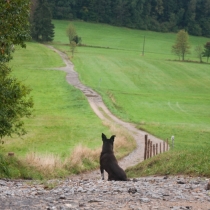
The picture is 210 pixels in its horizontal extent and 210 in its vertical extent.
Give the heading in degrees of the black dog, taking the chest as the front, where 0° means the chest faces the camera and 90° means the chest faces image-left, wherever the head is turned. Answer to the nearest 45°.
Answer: approximately 135°
